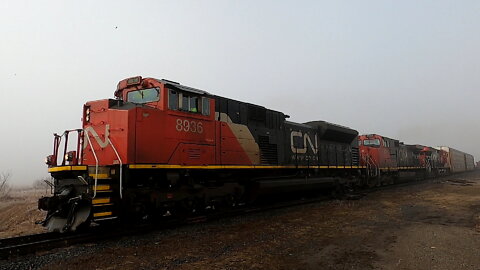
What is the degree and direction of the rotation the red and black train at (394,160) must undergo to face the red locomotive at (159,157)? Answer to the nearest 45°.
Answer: approximately 45° to its left

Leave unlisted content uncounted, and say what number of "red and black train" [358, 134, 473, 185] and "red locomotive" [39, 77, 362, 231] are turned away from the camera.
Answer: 0

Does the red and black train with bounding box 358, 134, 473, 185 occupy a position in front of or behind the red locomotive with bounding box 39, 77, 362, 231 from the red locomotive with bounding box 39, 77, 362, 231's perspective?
behind

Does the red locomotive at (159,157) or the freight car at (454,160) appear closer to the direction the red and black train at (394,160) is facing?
the red locomotive

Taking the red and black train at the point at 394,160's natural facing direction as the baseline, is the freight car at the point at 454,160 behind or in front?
behind

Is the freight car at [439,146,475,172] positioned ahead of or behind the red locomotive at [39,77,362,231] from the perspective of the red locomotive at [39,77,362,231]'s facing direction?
behind
